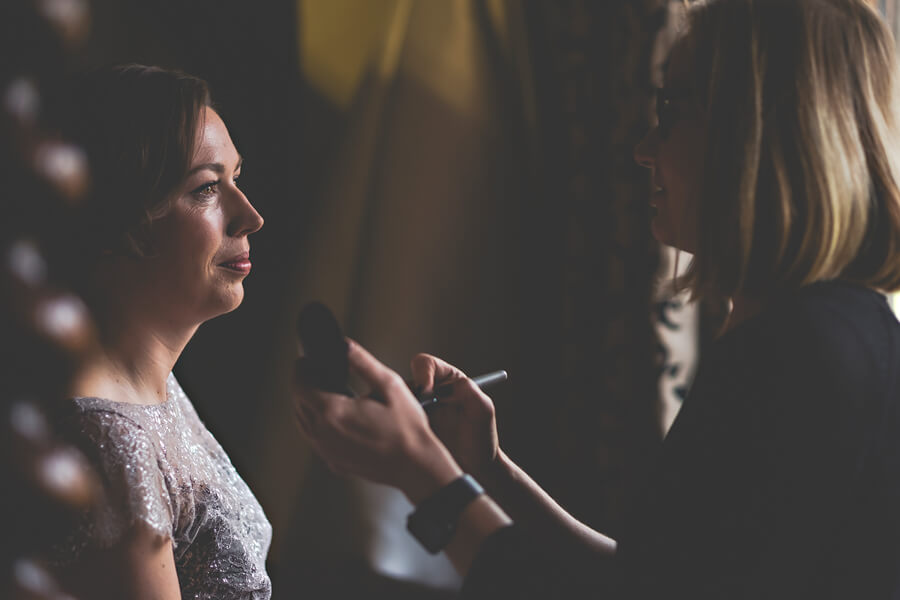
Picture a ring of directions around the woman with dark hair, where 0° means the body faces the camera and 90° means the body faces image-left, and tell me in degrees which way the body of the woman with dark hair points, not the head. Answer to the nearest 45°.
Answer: approximately 270°

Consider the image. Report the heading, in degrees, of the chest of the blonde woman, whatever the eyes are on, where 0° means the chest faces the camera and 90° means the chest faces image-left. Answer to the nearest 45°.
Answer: approximately 90°

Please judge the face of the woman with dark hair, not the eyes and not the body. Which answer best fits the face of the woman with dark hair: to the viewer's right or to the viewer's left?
to the viewer's right

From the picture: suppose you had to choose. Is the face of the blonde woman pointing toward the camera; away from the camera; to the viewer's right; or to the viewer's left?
to the viewer's left

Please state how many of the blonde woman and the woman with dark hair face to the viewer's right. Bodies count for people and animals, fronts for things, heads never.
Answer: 1
